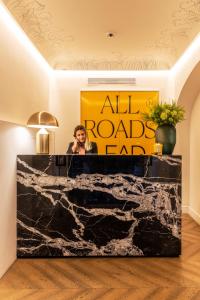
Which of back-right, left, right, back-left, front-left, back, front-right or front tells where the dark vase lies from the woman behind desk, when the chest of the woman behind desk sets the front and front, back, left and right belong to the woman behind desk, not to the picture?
front-left

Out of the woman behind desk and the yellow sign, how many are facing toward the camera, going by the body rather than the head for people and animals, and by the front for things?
2

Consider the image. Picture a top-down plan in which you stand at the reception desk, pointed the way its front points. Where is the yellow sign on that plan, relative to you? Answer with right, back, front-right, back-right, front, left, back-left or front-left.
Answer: back

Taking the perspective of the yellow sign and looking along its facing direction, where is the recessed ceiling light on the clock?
The recessed ceiling light is roughly at 12 o'clock from the yellow sign.

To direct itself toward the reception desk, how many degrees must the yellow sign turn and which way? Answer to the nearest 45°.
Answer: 0° — it already faces it

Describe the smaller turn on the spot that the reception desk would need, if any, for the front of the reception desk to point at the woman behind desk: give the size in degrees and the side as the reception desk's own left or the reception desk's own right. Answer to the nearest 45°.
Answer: approximately 135° to the reception desk's own right

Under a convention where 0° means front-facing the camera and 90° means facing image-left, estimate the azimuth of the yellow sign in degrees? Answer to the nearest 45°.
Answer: approximately 0°

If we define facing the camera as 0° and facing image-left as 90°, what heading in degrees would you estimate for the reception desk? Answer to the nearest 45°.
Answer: approximately 0°

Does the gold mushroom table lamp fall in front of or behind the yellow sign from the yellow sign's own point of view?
in front
